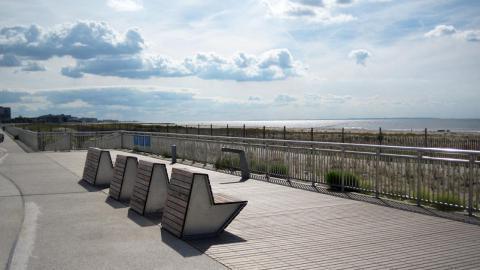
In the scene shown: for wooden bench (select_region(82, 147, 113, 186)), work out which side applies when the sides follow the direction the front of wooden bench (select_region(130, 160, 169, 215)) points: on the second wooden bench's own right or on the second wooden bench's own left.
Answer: on the second wooden bench's own left

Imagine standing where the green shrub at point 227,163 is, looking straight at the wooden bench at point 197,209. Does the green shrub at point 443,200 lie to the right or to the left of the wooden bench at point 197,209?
left

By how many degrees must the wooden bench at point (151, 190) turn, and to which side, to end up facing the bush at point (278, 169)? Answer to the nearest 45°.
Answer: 0° — it already faces it

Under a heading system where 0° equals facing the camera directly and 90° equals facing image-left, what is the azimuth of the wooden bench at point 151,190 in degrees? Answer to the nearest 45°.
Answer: approximately 225°

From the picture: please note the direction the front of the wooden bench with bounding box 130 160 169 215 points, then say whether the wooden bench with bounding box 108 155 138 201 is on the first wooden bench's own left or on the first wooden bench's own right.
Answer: on the first wooden bench's own left
